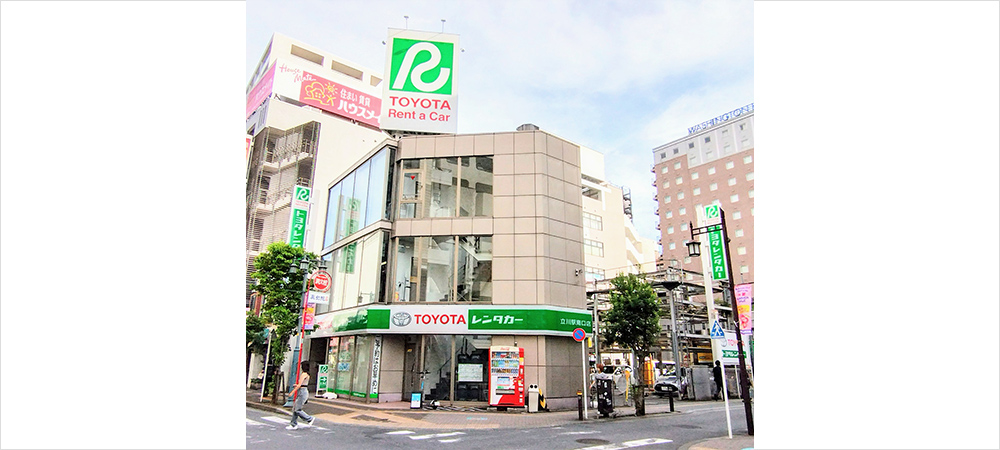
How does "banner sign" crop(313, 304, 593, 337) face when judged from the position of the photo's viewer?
facing the viewer

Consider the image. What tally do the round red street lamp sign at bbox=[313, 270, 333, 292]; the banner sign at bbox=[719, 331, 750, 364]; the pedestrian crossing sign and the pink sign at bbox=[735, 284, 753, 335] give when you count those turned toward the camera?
4

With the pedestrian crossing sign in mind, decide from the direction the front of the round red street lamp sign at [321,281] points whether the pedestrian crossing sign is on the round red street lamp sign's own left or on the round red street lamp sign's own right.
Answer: on the round red street lamp sign's own left

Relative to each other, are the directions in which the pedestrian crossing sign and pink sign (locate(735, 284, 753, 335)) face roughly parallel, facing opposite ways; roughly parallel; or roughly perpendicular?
roughly parallel

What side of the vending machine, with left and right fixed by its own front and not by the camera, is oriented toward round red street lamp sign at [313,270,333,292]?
right

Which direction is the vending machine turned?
toward the camera

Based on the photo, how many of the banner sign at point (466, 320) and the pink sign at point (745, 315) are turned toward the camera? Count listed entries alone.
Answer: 2

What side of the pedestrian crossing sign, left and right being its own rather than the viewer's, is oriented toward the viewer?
front

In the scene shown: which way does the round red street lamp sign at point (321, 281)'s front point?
toward the camera

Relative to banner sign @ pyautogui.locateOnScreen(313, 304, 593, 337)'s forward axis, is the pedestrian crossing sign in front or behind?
in front

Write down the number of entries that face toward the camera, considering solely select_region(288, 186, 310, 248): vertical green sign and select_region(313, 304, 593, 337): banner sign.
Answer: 2

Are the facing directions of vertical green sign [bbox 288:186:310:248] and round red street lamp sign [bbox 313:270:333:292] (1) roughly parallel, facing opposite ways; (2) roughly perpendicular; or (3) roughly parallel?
roughly parallel
